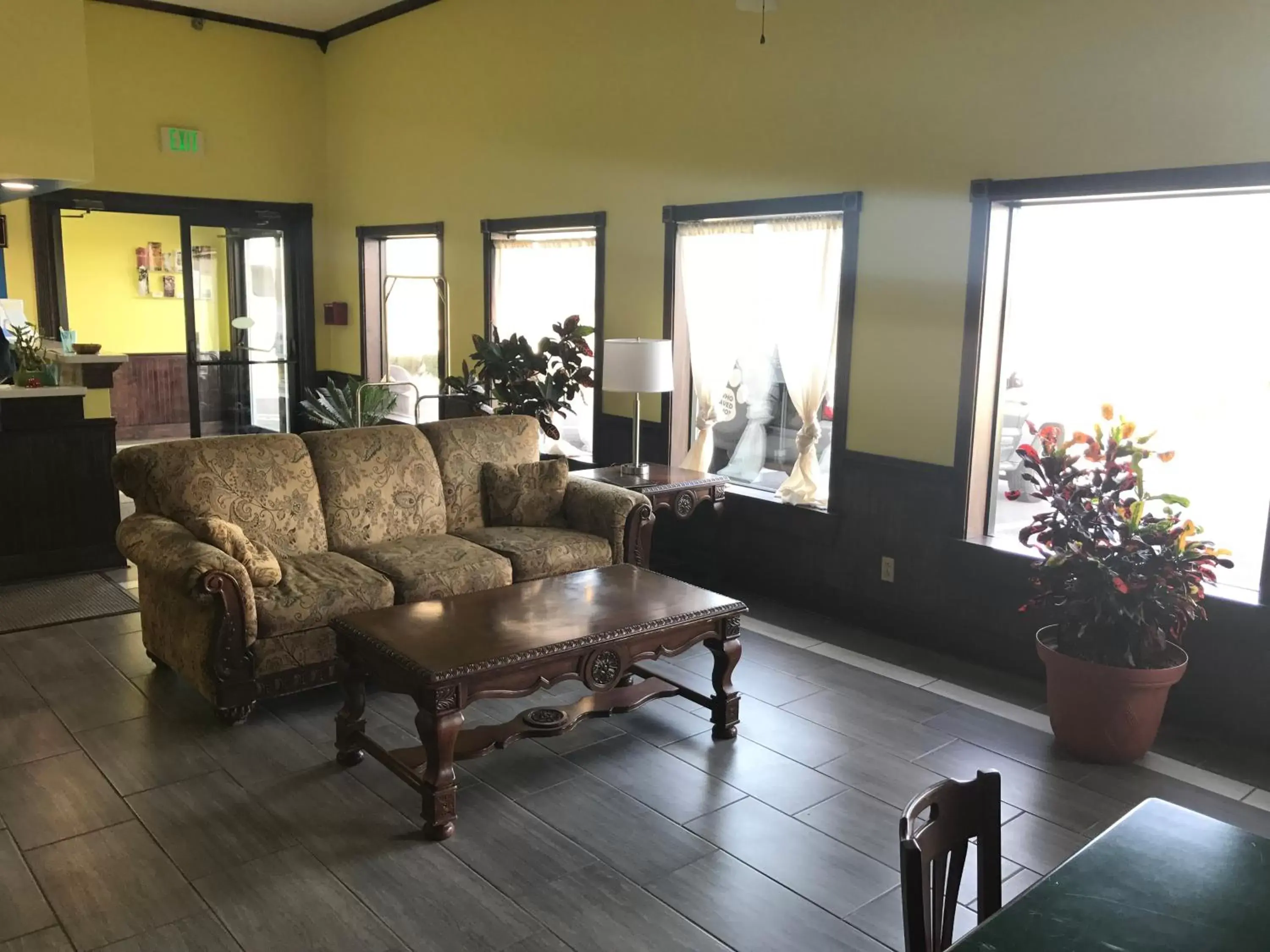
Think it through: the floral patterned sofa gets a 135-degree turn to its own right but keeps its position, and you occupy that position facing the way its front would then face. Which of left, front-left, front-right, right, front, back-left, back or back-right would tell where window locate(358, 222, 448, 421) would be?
right

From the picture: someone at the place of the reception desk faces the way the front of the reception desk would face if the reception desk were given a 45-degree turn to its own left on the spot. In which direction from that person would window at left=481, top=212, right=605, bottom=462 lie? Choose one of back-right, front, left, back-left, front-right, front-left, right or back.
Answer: front-left

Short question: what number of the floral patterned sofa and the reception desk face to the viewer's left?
0

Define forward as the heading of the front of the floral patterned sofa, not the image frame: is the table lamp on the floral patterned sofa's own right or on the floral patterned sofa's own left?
on the floral patterned sofa's own left

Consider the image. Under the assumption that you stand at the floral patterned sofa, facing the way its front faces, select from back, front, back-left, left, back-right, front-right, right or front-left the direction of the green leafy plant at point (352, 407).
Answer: back-left

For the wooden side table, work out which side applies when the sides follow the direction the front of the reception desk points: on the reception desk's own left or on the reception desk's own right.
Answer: on the reception desk's own left

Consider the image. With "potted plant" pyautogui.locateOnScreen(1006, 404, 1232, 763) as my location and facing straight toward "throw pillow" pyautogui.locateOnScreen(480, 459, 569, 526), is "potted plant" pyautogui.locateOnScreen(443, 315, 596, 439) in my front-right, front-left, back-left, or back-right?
front-right

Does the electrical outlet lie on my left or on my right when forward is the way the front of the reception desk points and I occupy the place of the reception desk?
on my left

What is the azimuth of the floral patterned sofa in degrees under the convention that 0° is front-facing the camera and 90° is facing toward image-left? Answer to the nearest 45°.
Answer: approximately 315°
